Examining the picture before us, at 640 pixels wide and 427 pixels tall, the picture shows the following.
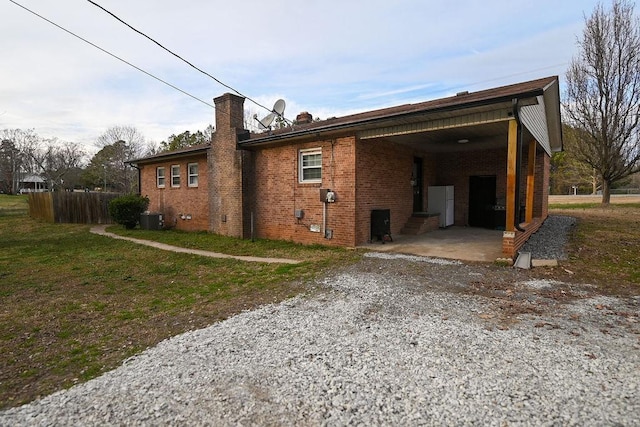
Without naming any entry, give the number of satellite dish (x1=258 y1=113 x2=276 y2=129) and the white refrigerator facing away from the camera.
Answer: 0

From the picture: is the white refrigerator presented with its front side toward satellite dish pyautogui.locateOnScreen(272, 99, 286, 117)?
no

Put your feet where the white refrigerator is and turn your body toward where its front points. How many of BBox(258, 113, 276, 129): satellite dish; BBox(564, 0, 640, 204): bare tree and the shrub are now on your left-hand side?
1

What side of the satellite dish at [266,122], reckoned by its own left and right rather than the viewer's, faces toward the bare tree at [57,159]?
right

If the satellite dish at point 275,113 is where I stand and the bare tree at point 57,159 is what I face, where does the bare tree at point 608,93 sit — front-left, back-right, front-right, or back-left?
back-right

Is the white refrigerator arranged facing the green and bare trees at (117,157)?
no

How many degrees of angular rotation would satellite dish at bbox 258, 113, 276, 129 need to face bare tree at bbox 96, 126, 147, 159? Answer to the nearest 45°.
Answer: approximately 90° to its right

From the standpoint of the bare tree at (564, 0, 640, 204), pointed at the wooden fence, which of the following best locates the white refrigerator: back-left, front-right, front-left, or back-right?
front-left

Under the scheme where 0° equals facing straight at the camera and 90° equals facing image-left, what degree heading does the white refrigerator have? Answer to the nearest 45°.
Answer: approximately 315°

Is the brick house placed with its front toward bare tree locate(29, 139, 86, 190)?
no
